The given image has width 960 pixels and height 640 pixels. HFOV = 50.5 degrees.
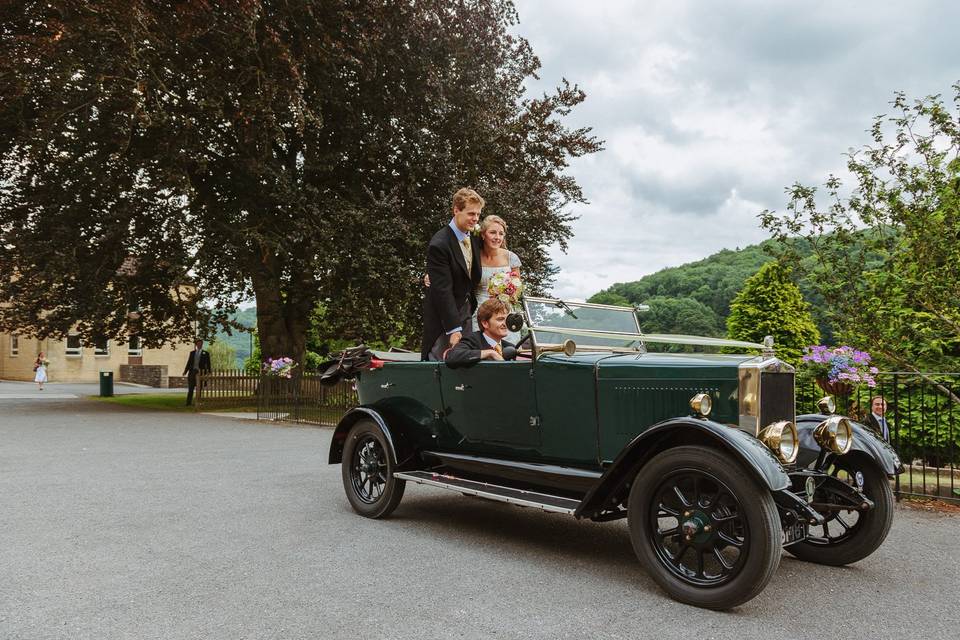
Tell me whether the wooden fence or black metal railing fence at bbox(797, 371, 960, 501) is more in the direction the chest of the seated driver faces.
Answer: the black metal railing fence

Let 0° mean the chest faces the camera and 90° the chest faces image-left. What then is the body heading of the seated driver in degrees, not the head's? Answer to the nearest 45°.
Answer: approximately 315°

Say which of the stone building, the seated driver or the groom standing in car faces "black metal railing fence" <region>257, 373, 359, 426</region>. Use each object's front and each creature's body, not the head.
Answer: the stone building

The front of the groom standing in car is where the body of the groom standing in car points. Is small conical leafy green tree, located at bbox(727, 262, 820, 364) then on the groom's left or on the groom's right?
on the groom's left
